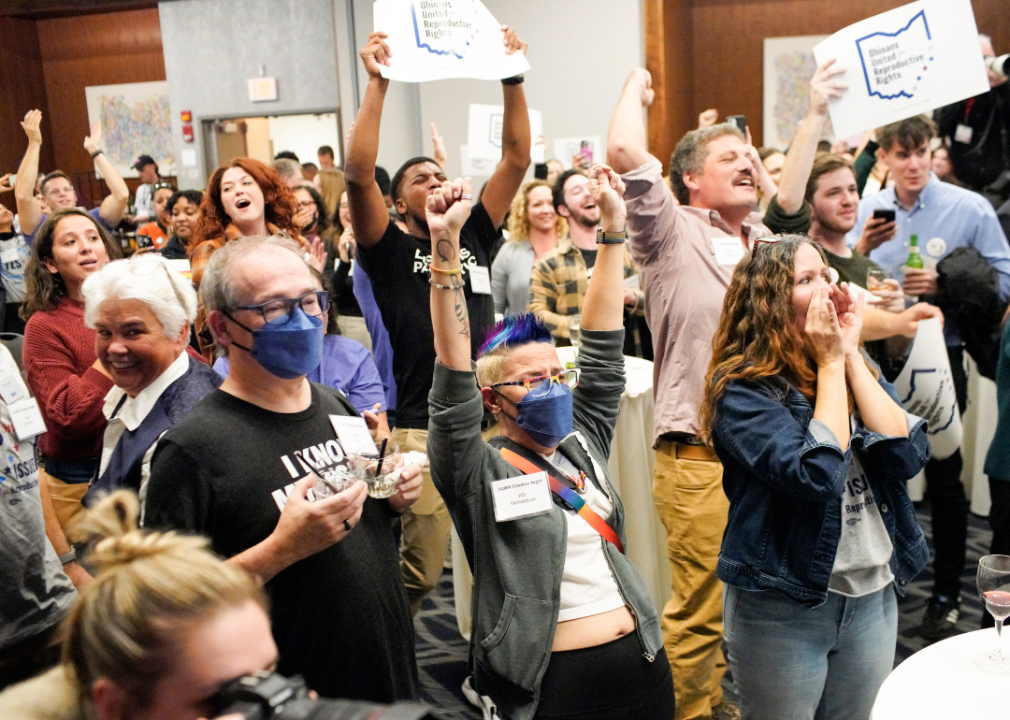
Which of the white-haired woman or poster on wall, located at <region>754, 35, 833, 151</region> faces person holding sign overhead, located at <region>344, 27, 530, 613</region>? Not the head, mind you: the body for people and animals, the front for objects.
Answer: the poster on wall

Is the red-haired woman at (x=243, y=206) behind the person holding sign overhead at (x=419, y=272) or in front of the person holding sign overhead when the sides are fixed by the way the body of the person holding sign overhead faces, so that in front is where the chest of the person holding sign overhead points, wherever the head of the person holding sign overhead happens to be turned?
behind

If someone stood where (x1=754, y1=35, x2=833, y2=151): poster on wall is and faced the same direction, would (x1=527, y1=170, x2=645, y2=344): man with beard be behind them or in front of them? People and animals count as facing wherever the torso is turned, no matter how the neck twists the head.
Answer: in front

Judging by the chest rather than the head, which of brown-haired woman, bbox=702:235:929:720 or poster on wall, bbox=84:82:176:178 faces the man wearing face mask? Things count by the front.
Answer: the poster on wall

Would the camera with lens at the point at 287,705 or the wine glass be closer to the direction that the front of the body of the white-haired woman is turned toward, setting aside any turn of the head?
the camera with lens

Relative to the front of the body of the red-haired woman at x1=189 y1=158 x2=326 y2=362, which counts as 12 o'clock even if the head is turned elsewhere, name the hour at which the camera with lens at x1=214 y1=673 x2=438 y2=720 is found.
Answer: The camera with lens is roughly at 12 o'clock from the red-haired woman.

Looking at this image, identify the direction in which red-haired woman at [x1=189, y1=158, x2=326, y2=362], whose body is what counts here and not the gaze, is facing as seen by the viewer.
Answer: toward the camera

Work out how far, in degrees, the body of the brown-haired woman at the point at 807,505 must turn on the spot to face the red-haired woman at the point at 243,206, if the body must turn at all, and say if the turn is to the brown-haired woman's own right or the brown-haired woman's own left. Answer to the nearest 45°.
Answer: approximately 180°

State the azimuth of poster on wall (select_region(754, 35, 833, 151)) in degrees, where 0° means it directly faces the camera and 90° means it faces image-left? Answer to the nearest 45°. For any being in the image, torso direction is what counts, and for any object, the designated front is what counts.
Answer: approximately 0°

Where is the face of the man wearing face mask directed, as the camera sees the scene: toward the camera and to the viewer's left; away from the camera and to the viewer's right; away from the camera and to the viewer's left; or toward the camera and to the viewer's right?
toward the camera and to the viewer's right

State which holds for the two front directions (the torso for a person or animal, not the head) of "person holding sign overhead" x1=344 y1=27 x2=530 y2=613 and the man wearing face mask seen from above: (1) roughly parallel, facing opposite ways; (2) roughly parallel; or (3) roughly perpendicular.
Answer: roughly parallel

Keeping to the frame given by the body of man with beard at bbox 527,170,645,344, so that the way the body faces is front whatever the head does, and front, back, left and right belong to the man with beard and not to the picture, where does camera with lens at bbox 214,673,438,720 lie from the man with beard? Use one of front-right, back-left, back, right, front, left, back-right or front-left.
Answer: front-right

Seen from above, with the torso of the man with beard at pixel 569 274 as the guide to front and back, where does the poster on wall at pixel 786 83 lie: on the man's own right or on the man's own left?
on the man's own left
